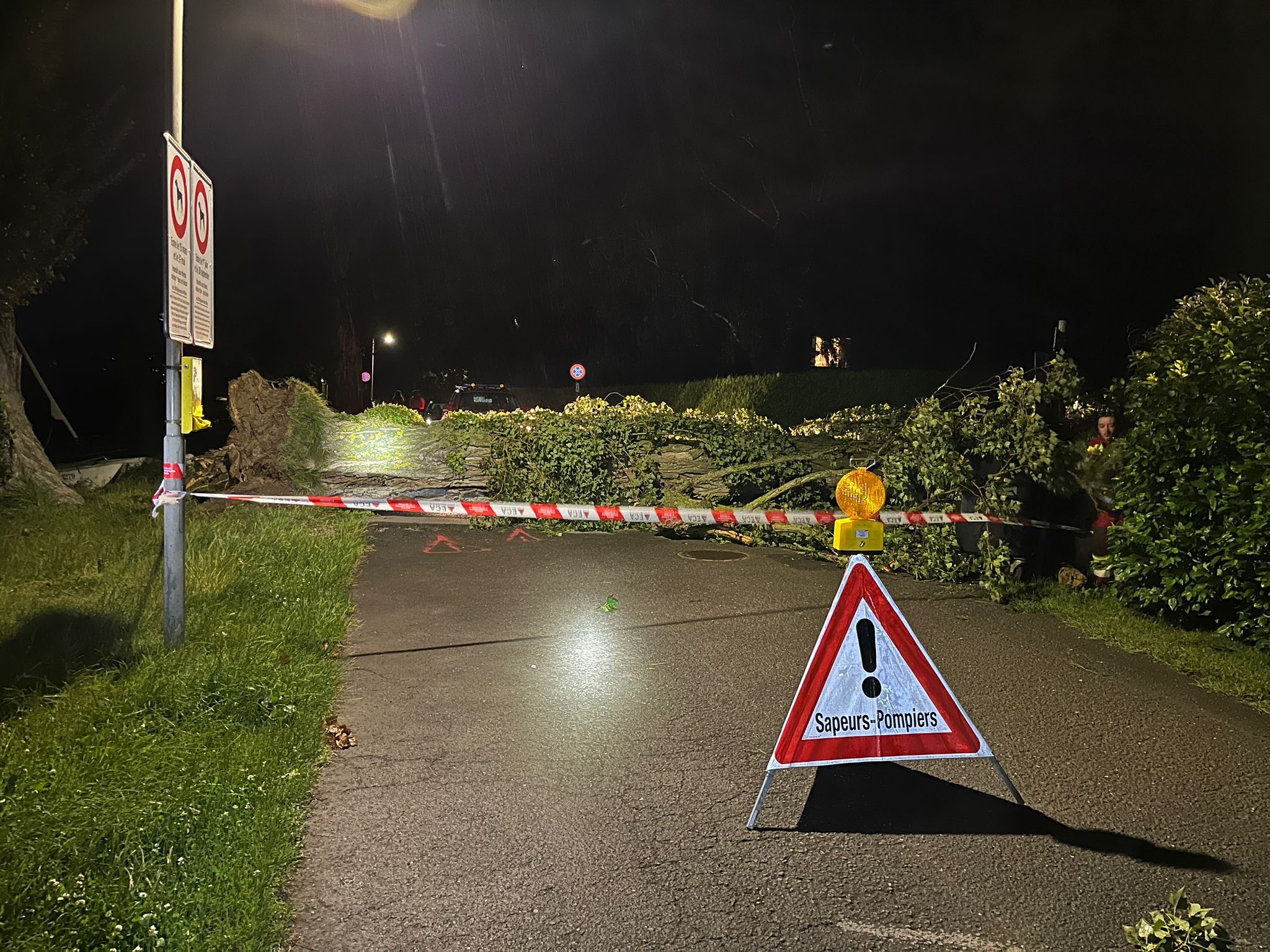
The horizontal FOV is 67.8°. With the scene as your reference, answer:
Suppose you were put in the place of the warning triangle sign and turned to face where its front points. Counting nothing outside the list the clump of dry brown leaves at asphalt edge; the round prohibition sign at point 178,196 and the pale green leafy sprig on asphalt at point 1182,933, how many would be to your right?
2

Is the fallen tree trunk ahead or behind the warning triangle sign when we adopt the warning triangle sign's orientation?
behind

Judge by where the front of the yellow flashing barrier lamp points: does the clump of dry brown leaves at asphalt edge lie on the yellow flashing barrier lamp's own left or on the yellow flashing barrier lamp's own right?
on the yellow flashing barrier lamp's own right

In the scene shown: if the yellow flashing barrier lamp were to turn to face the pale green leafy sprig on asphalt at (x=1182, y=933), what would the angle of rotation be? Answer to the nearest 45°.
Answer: approximately 45° to its left

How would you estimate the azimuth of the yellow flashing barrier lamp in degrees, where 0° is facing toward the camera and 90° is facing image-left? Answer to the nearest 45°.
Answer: approximately 0°

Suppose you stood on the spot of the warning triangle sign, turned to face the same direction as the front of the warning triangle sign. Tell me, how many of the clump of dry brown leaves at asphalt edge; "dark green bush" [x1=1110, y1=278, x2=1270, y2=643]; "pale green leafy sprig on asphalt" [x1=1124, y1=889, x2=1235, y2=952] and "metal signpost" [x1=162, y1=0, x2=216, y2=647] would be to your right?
2

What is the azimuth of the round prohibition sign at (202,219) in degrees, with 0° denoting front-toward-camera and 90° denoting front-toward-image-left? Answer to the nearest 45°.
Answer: approximately 270°

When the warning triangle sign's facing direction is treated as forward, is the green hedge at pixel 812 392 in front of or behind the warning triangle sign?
behind

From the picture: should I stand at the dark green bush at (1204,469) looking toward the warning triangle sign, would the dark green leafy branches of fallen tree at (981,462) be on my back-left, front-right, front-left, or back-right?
back-right

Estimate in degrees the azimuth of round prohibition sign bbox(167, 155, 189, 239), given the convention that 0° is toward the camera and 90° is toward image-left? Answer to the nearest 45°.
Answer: approximately 270°

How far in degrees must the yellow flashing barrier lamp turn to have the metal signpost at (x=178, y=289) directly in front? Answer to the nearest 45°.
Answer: approximately 90° to its right

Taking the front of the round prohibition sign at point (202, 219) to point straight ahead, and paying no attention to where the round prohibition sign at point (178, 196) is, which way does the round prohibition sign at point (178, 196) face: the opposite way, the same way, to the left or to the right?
the same way

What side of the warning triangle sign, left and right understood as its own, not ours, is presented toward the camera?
front

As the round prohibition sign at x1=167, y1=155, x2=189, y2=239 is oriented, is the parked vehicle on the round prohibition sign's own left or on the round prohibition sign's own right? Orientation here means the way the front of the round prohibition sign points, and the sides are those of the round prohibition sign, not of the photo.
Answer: on the round prohibition sign's own left

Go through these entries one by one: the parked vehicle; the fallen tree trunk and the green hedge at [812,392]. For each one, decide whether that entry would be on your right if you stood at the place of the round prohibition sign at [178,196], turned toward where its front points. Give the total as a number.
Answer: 0
